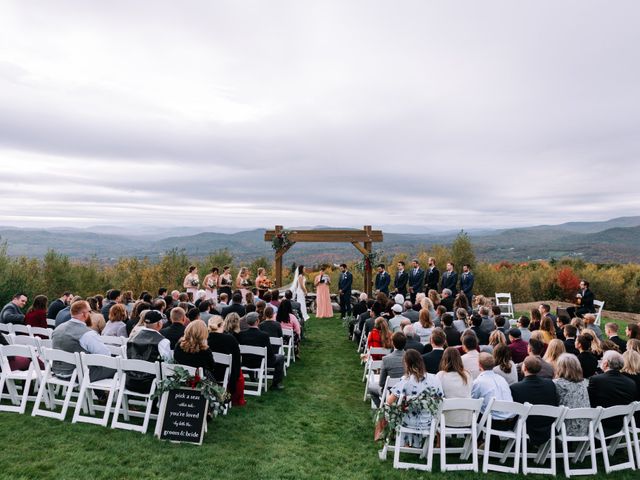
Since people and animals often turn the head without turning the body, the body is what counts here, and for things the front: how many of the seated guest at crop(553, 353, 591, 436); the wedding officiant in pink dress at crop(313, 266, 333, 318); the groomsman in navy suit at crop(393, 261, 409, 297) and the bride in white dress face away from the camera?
1

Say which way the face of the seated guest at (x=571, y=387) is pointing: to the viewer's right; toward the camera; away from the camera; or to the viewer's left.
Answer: away from the camera

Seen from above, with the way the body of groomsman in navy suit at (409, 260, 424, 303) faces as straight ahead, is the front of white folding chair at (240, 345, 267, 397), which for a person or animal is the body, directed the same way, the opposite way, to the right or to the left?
the opposite way

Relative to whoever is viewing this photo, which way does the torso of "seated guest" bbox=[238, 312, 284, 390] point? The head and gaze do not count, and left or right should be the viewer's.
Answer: facing away from the viewer and to the right of the viewer

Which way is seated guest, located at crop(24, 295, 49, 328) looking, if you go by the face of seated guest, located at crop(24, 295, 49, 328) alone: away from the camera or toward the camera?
away from the camera

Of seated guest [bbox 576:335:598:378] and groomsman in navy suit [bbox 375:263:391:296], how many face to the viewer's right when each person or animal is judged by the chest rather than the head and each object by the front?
0

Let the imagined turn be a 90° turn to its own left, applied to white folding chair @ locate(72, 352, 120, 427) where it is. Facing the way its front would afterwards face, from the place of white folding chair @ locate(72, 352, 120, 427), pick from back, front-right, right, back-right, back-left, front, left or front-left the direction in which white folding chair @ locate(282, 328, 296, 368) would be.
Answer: right

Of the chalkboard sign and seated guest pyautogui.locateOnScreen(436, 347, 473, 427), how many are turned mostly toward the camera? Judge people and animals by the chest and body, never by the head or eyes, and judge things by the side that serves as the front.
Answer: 1

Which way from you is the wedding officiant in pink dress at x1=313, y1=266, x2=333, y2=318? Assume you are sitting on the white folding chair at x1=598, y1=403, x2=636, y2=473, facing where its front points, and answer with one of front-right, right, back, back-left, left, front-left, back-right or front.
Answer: front

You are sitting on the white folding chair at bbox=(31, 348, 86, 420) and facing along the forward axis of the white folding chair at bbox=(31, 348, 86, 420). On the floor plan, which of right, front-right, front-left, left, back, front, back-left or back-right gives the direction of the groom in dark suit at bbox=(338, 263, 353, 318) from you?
front

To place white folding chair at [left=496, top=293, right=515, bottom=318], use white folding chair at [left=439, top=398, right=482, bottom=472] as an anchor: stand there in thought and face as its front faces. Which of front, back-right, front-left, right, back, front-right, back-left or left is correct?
front

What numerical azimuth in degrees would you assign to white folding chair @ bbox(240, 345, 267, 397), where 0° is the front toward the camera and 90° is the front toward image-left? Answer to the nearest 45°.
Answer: approximately 225°

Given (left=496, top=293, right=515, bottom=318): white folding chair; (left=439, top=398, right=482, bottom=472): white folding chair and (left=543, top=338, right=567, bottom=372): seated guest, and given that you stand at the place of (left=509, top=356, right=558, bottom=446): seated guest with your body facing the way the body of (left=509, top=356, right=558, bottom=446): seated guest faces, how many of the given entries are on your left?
1

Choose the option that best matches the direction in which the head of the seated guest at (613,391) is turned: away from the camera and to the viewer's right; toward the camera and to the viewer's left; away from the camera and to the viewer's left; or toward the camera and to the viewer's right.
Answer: away from the camera and to the viewer's left
